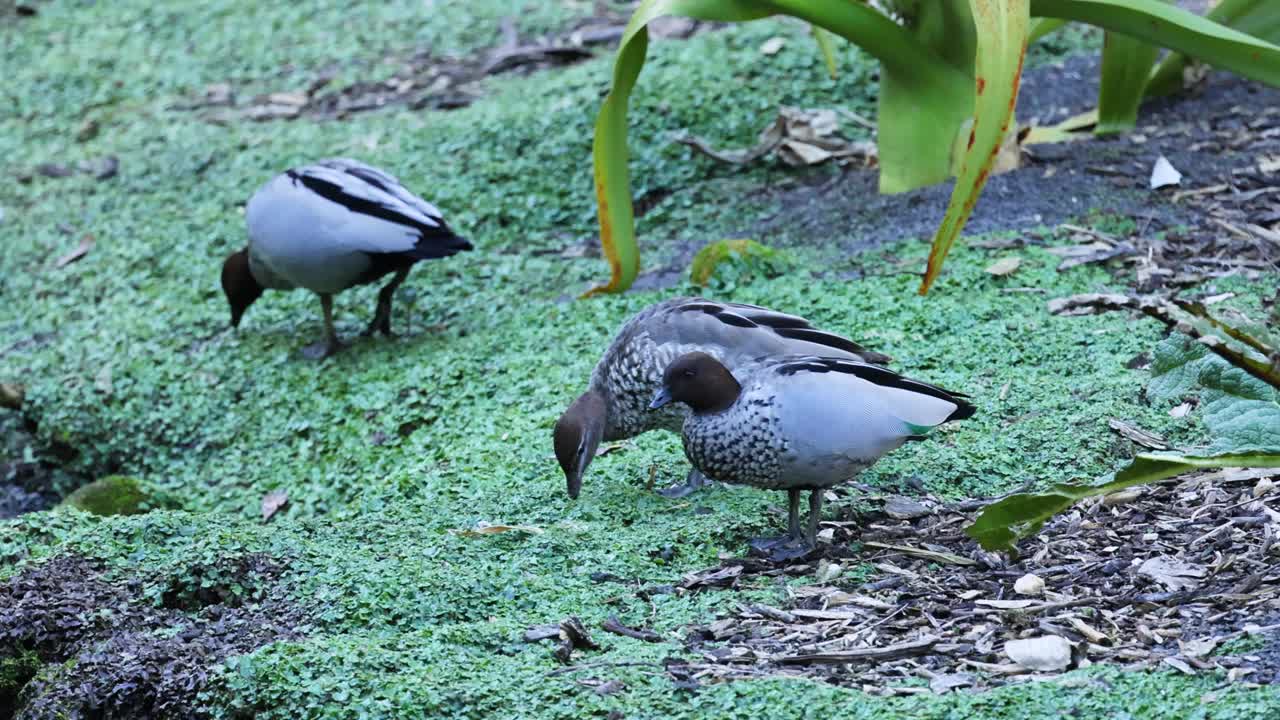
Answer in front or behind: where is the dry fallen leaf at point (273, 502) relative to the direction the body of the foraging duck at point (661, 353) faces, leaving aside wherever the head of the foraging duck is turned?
in front

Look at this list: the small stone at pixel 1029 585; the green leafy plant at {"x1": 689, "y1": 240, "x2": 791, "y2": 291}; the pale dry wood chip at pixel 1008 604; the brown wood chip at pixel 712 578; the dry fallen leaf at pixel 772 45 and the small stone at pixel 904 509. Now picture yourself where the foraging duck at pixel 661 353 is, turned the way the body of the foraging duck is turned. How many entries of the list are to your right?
2

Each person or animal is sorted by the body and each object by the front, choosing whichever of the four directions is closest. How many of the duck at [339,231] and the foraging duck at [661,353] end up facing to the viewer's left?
2

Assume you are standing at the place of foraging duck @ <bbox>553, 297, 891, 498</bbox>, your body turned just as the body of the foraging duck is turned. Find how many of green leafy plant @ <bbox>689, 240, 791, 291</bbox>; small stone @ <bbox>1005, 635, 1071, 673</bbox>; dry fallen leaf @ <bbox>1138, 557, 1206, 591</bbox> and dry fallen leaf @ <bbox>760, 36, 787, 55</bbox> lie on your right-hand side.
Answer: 2

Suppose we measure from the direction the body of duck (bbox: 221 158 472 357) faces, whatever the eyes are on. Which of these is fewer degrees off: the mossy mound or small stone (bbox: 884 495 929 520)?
the mossy mound

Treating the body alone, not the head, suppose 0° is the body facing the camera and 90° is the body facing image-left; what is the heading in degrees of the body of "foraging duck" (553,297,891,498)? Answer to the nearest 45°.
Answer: approximately 90°

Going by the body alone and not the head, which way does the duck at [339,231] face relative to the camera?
to the viewer's left

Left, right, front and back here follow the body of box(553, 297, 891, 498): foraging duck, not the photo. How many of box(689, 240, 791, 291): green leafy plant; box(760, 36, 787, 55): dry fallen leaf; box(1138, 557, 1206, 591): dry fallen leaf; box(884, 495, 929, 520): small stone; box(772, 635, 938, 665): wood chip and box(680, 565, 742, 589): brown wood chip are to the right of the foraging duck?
2

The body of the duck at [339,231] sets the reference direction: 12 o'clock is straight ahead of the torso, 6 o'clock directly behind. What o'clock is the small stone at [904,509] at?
The small stone is roughly at 8 o'clock from the duck.

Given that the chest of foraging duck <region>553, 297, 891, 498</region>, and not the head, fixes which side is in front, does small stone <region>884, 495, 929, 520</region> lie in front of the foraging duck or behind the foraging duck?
behind

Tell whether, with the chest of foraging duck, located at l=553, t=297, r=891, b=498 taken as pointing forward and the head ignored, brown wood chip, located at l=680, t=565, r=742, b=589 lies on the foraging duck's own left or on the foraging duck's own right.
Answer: on the foraging duck's own left

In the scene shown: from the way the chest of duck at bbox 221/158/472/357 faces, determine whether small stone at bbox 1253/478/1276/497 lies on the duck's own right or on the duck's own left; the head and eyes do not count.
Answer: on the duck's own left

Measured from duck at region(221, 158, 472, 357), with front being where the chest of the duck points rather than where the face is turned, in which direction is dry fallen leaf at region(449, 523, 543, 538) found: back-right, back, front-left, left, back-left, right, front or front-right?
left
